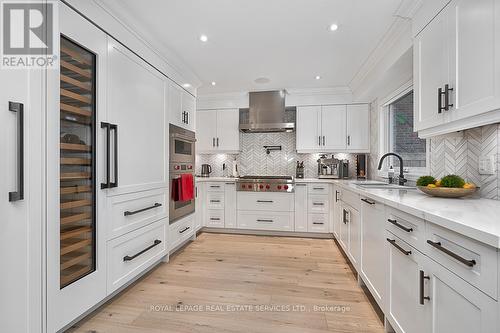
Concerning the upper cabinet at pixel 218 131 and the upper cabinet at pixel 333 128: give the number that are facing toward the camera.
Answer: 2

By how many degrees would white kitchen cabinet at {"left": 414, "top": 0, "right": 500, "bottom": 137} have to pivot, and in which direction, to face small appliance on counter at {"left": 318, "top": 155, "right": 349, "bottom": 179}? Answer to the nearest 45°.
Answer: approximately 90° to its right

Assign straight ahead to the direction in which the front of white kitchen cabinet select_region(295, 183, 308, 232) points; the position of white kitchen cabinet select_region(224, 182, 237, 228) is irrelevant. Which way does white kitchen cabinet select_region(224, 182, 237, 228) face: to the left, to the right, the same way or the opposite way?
the same way

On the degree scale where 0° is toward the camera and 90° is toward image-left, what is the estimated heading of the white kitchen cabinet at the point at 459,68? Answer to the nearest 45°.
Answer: approximately 45°

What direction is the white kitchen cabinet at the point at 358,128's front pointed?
toward the camera

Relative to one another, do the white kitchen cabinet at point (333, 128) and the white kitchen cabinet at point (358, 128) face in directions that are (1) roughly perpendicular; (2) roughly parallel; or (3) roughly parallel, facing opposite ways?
roughly parallel

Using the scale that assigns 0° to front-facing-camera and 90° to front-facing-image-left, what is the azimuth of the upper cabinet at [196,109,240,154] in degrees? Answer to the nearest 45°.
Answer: approximately 0°

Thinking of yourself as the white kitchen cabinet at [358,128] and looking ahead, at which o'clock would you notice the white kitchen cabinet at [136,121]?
the white kitchen cabinet at [136,121] is roughly at 1 o'clock from the white kitchen cabinet at [358,128].

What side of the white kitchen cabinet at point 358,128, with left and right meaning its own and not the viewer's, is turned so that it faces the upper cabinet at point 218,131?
right

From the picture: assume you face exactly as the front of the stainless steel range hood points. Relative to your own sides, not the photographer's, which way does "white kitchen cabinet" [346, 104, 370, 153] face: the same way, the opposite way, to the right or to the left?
the same way

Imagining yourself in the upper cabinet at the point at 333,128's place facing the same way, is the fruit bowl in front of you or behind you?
in front

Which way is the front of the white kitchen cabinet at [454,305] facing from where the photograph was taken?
facing the viewer and to the left of the viewer

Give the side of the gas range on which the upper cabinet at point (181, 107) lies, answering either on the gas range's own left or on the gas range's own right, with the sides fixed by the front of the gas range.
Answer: on the gas range's own right

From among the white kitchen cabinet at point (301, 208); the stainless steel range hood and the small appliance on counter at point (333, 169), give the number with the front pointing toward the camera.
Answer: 3

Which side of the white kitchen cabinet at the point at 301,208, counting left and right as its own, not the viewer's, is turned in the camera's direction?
front

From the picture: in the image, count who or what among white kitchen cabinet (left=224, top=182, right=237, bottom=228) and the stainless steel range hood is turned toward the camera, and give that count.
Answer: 2

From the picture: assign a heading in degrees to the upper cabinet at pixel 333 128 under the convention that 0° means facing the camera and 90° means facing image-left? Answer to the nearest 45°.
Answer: approximately 0°

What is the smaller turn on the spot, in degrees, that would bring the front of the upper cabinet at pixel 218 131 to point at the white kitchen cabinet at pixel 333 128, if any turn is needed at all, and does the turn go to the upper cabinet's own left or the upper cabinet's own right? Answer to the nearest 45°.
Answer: approximately 90° to the upper cabinet's own left
